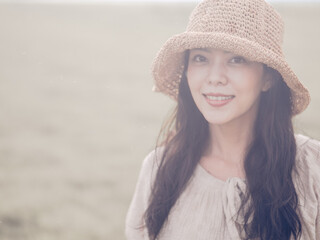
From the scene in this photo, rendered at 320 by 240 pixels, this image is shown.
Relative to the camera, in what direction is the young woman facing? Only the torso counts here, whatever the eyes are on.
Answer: toward the camera
